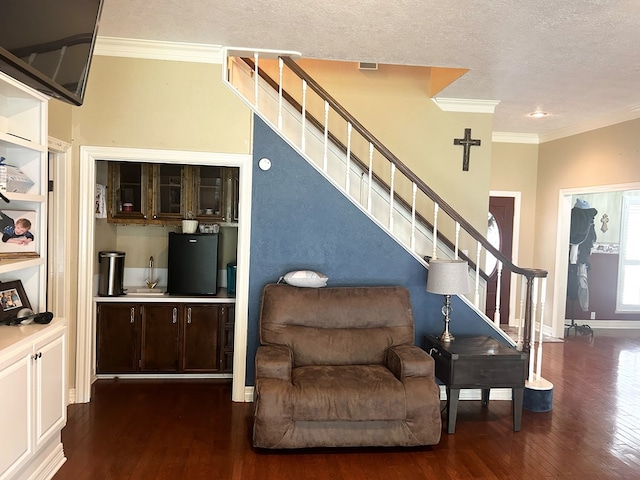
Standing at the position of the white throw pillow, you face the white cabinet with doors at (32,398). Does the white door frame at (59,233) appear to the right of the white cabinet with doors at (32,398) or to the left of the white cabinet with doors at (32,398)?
right

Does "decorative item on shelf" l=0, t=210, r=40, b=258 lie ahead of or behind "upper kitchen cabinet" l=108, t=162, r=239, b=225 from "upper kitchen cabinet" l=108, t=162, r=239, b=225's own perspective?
ahead

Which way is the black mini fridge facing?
toward the camera

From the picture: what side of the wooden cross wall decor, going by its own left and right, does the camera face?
front

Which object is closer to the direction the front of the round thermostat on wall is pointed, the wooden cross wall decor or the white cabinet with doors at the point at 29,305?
the white cabinet with doors

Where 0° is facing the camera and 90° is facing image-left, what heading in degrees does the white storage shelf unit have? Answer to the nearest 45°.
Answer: approximately 315°

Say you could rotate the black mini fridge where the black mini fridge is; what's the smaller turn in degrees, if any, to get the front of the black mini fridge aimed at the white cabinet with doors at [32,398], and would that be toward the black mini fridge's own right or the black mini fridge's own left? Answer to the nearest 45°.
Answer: approximately 45° to the black mini fridge's own right

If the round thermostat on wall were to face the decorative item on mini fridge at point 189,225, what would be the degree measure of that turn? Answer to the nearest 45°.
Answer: approximately 135° to its right

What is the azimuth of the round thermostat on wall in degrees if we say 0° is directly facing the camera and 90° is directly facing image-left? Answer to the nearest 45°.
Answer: approximately 0°

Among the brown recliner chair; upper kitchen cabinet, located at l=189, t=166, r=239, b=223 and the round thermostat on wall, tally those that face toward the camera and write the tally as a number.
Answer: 3

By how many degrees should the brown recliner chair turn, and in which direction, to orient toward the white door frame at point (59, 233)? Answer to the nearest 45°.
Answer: approximately 90° to its right
